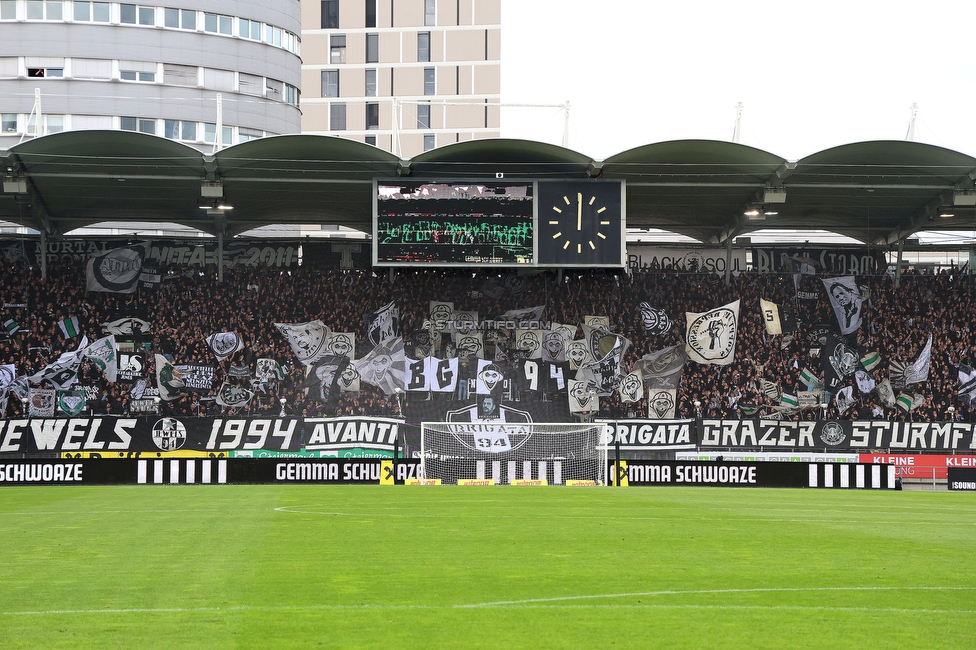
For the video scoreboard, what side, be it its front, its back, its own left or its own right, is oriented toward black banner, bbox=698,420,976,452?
left

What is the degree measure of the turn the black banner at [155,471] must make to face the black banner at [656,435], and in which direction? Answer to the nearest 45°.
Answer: approximately 90° to its left

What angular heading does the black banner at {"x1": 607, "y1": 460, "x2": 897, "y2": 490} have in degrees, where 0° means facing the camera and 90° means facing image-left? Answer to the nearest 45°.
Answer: approximately 0°

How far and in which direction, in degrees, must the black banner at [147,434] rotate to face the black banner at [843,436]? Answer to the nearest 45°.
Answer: approximately 90° to its left

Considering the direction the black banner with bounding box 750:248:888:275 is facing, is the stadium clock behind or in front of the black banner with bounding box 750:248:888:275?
in front

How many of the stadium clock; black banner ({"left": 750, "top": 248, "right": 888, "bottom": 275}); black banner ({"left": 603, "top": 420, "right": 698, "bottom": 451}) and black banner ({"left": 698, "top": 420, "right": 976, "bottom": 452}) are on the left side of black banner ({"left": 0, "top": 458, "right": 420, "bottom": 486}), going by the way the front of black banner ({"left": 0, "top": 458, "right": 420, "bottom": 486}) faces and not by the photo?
4

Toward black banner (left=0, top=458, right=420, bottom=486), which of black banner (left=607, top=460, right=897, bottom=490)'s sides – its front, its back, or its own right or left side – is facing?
right
